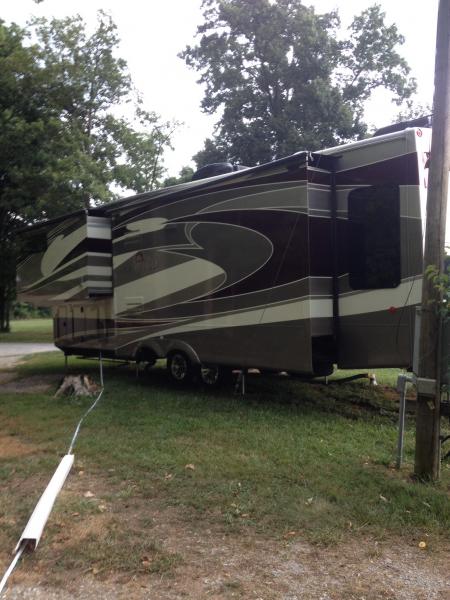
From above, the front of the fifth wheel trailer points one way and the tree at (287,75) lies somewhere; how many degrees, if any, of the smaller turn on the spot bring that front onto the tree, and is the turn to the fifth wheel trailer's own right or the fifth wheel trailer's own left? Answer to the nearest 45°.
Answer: approximately 45° to the fifth wheel trailer's own right

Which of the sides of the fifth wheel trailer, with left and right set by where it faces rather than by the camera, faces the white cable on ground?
left

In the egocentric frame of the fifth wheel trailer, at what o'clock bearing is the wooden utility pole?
The wooden utility pole is roughly at 7 o'clock from the fifth wheel trailer.

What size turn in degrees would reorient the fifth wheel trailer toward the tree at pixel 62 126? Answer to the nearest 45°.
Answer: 0° — it already faces it

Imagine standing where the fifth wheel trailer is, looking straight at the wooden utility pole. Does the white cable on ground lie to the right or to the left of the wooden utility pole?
right

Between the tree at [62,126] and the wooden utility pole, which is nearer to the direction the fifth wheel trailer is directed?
the tree

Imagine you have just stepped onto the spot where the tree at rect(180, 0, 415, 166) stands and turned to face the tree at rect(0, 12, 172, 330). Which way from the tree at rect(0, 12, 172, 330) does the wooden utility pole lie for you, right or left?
left

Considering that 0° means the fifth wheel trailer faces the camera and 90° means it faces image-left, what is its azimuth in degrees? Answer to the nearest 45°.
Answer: approximately 135°
